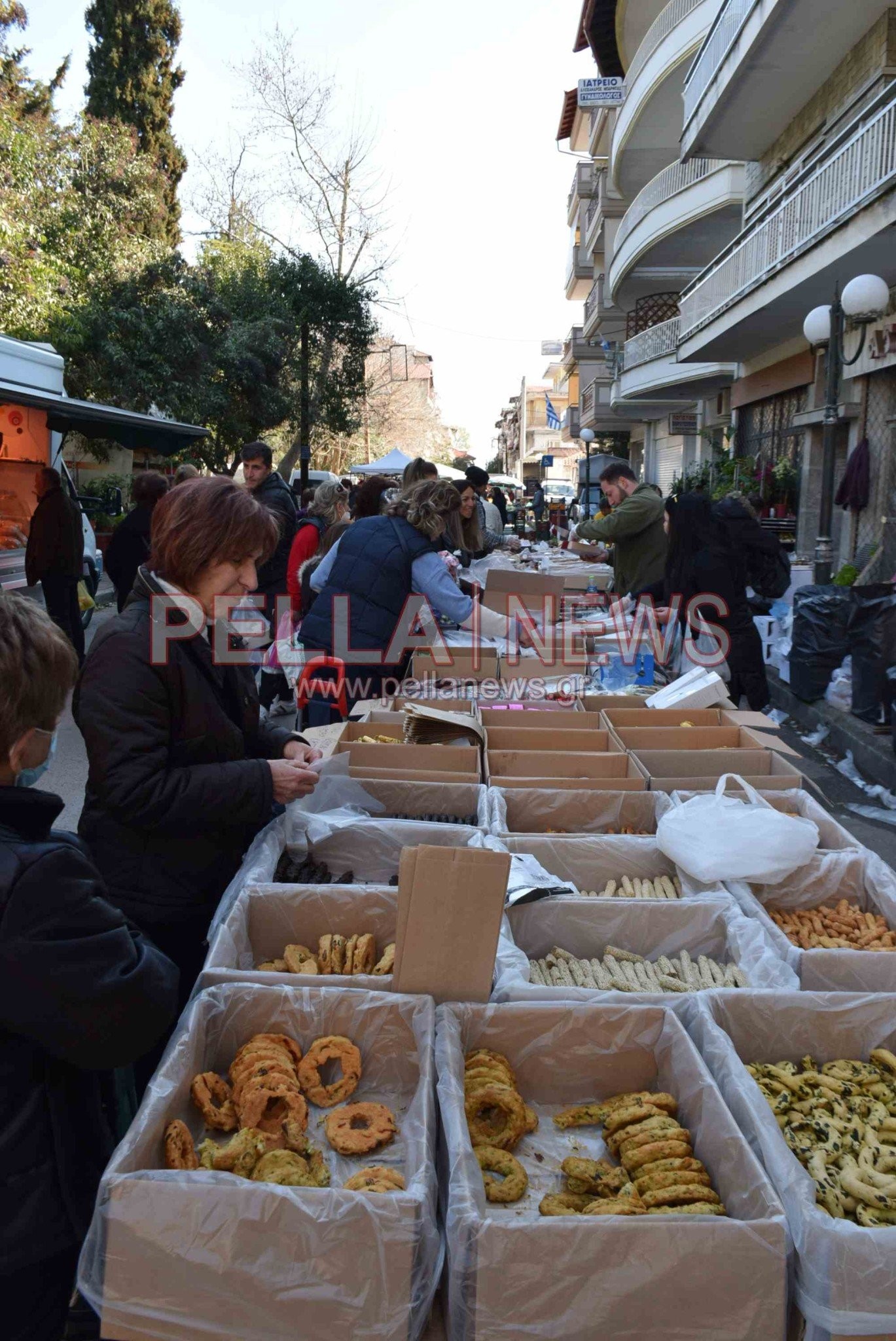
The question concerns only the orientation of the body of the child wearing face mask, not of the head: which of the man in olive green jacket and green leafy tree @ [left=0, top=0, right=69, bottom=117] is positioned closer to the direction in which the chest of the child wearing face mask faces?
the man in olive green jacket

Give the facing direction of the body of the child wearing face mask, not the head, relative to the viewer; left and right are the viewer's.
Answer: facing away from the viewer and to the right of the viewer

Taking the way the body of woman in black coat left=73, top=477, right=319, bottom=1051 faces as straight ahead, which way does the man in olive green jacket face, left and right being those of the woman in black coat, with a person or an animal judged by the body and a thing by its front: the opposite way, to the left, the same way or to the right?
the opposite way

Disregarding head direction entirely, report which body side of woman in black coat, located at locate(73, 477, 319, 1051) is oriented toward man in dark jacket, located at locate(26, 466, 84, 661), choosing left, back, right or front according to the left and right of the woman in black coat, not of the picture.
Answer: left

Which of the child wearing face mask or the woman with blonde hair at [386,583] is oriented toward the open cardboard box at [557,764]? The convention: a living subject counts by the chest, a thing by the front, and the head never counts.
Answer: the child wearing face mask

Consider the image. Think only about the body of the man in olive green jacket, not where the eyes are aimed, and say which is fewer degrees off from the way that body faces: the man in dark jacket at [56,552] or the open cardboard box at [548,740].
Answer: the man in dark jacket

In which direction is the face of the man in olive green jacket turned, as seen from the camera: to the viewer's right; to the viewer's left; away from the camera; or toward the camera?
to the viewer's left

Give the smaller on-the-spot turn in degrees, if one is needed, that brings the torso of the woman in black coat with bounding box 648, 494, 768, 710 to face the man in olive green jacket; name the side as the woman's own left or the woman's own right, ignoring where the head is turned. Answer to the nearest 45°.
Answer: approximately 45° to the woman's own right

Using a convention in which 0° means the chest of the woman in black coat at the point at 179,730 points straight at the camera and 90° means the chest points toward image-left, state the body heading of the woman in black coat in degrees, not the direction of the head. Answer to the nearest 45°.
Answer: approximately 270°

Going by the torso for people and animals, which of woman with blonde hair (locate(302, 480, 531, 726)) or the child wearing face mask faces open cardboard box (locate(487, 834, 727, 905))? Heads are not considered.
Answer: the child wearing face mask

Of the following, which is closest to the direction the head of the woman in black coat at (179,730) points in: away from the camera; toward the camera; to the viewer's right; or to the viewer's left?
to the viewer's right

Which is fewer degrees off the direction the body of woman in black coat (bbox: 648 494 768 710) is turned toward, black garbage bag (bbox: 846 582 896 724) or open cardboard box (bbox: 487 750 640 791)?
the open cardboard box

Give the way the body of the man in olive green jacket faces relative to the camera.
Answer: to the viewer's left
